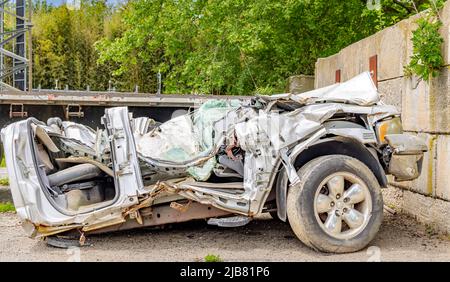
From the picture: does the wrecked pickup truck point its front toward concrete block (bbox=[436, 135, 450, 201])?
yes

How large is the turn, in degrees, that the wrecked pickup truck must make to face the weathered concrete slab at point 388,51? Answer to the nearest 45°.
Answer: approximately 45° to its left

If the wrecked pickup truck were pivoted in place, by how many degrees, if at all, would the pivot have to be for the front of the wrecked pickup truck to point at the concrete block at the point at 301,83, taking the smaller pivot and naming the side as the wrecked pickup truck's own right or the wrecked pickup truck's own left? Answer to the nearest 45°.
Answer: approximately 90° to the wrecked pickup truck's own left

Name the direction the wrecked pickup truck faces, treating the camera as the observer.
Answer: facing to the right of the viewer

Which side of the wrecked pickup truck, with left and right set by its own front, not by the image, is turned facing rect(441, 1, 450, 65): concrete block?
front

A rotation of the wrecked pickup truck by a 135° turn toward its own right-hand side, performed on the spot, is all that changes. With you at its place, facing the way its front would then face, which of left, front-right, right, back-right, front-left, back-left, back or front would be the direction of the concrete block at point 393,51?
back

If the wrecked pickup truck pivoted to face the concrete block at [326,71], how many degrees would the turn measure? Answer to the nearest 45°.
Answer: approximately 90° to its left

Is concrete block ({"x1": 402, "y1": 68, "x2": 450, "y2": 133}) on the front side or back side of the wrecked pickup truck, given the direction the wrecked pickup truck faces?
on the front side
